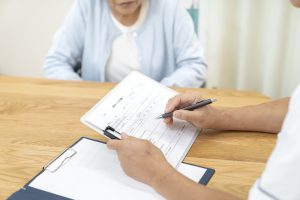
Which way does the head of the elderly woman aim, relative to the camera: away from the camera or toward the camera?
toward the camera

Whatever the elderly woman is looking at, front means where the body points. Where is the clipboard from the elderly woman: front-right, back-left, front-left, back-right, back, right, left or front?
front

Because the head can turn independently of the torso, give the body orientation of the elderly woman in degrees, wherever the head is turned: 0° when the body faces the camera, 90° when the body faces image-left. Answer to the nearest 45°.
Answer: approximately 0°

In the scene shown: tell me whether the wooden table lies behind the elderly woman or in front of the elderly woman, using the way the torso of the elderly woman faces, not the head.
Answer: in front

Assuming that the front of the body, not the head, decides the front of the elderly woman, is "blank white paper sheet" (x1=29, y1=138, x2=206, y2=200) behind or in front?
in front
